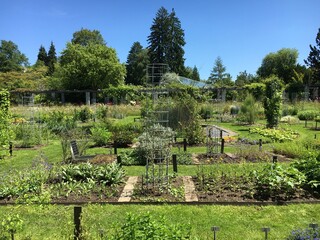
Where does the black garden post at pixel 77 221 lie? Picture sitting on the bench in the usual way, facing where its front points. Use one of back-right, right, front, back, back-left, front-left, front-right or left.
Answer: right

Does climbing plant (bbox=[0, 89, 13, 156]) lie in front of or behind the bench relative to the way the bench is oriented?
behind

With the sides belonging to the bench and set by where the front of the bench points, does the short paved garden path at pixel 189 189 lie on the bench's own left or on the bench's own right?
on the bench's own right

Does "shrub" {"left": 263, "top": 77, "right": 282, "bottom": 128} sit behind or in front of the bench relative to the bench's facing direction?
in front

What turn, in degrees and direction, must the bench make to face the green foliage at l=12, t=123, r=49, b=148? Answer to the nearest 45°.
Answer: approximately 135° to its left

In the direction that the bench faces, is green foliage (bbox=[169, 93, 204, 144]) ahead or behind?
ahead

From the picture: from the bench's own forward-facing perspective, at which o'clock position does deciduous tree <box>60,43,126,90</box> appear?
The deciduous tree is roughly at 9 o'clock from the bench.

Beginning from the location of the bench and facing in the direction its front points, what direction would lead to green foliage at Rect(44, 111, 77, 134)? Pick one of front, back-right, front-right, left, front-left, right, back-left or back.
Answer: left

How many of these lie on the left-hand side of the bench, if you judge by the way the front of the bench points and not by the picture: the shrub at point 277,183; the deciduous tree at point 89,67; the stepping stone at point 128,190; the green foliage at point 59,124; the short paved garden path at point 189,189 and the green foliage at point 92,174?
2

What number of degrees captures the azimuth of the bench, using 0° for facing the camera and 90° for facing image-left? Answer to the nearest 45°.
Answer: approximately 270°

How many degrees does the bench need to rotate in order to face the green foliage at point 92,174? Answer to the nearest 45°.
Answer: approximately 90° to its right

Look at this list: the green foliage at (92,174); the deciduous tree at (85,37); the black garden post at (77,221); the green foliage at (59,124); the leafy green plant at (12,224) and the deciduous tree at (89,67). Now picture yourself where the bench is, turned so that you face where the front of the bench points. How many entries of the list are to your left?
3

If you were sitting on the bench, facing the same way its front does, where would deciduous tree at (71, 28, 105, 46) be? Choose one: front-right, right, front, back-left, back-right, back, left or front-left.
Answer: left
